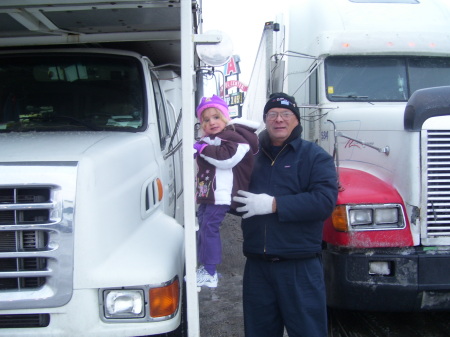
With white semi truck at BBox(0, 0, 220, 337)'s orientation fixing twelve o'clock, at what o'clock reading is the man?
The man is roughly at 9 o'clock from the white semi truck.

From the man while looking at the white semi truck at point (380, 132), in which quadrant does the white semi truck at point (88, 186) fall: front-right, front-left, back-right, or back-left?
back-left

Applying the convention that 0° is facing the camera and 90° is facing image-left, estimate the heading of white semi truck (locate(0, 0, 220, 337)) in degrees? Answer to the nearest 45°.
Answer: approximately 0°

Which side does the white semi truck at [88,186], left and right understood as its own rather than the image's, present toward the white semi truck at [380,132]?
left
